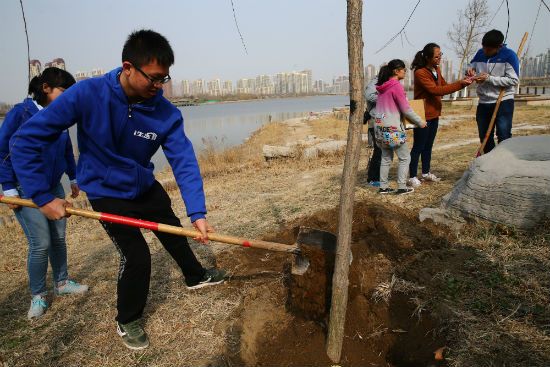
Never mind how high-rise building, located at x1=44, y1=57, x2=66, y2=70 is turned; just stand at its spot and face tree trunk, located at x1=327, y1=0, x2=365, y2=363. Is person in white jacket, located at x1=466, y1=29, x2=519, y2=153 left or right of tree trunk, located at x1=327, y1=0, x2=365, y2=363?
left

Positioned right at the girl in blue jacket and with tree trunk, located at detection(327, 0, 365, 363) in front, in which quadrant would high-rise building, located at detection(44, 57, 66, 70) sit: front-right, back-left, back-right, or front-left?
back-left

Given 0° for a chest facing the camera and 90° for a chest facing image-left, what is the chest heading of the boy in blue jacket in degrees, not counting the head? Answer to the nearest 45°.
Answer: approximately 315°

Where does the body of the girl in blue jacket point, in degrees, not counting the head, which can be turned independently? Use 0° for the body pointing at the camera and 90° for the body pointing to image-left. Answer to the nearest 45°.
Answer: approximately 315°

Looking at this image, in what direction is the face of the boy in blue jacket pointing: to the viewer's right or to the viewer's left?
to the viewer's right

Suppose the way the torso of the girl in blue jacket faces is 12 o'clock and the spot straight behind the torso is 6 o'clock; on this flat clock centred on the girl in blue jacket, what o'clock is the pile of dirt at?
The pile of dirt is roughly at 12 o'clock from the girl in blue jacket.

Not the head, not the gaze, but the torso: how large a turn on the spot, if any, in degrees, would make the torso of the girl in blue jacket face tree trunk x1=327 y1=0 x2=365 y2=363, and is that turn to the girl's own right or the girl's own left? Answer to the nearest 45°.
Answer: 0° — they already face it
